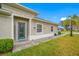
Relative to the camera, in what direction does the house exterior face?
facing the viewer and to the right of the viewer

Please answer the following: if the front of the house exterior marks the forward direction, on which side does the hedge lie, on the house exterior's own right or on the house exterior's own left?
on the house exterior's own right
